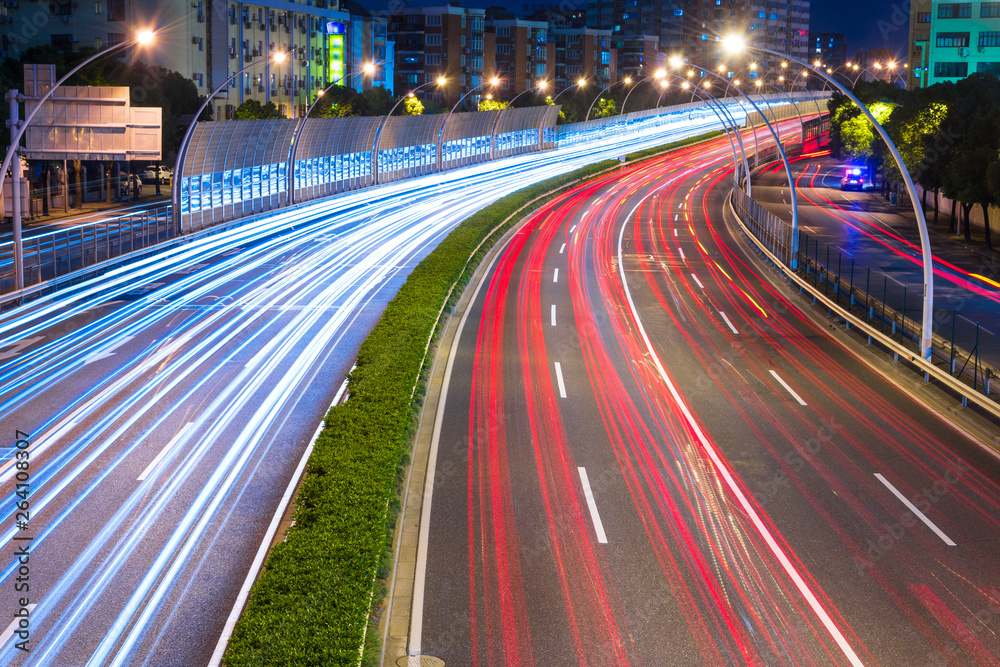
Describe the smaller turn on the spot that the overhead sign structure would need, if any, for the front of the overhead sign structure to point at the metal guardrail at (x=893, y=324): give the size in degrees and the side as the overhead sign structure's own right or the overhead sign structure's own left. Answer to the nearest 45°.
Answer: approximately 135° to the overhead sign structure's own right

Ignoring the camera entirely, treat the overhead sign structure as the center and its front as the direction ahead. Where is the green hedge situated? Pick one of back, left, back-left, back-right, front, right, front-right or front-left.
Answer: back

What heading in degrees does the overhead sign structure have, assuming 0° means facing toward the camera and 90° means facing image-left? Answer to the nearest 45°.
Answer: approximately 180°
